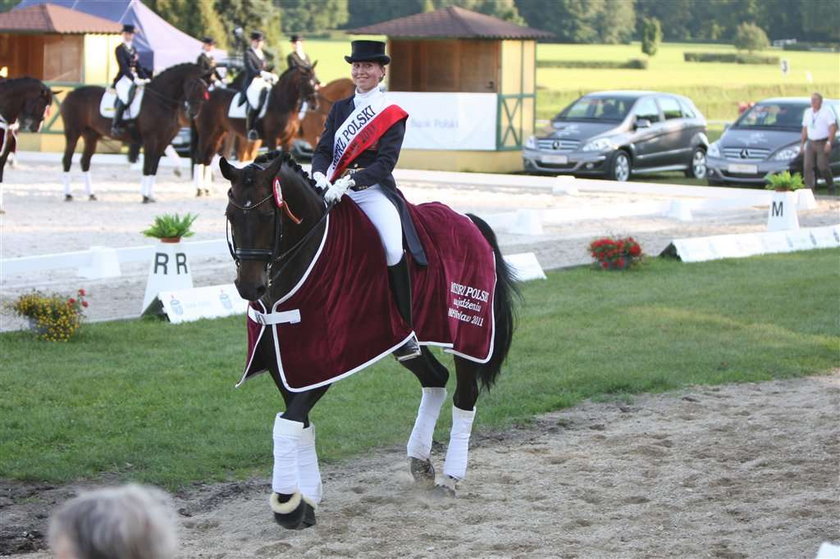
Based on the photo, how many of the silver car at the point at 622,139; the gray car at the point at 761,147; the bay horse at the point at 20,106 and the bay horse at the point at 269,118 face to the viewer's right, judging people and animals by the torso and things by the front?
2

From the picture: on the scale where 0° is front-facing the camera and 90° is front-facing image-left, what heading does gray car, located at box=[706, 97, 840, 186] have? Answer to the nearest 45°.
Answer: approximately 45°

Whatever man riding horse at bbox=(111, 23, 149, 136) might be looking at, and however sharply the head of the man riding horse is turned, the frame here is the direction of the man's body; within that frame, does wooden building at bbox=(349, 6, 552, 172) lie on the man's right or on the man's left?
on the man's left

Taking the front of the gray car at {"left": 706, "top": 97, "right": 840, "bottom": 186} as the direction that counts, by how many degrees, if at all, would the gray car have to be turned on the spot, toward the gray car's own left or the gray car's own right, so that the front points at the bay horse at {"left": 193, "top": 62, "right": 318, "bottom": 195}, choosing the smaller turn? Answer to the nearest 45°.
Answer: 0° — it already faces it

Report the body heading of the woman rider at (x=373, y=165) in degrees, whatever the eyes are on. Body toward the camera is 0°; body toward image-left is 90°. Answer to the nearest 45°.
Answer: approximately 45°

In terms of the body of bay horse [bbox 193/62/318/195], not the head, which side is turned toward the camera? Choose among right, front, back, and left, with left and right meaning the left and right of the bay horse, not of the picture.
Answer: right

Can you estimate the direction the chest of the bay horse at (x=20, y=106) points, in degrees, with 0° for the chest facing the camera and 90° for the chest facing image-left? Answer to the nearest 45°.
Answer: approximately 270°

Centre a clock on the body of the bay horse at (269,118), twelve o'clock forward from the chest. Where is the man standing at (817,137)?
The man standing is roughly at 12 o'clock from the bay horse.

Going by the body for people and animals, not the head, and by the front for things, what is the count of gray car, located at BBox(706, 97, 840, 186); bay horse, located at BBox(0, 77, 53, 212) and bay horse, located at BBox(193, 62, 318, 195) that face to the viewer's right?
2
